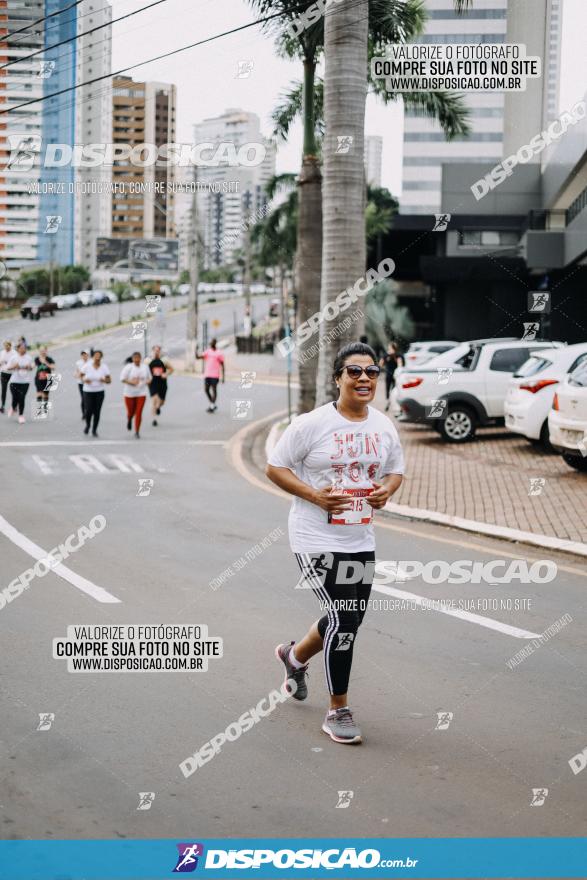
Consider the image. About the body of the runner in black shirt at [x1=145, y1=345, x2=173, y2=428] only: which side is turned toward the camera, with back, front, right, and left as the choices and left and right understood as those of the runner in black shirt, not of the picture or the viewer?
front

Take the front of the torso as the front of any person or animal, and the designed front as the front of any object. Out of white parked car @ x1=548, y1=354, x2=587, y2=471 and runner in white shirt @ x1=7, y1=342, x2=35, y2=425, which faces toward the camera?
the runner in white shirt

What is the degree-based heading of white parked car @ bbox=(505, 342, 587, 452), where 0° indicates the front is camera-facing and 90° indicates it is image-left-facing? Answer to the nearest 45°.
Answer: approximately 225°

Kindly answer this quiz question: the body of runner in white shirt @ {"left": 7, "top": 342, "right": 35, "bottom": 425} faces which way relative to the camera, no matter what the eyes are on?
toward the camera

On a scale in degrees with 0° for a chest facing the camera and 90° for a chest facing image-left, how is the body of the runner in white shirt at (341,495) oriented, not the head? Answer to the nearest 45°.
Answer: approximately 315°

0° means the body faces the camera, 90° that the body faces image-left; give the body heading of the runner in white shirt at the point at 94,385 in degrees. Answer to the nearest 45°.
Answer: approximately 0°

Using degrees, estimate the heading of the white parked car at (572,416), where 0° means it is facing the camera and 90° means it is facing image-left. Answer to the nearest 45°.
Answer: approximately 225°

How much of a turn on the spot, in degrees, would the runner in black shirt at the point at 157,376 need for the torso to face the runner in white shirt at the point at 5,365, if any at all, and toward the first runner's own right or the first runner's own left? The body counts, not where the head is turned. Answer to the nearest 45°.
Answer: approximately 135° to the first runner's own right

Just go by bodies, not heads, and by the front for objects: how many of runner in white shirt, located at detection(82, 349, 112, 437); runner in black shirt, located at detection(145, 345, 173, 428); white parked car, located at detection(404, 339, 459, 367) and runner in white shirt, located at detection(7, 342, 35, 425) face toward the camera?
3

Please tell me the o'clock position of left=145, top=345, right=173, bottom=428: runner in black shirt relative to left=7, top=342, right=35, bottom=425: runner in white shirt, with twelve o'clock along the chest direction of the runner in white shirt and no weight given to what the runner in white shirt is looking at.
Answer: The runner in black shirt is roughly at 9 o'clock from the runner in white shirt.

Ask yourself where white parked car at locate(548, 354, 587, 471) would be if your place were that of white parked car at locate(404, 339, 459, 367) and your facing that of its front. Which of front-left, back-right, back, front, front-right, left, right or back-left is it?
back-right

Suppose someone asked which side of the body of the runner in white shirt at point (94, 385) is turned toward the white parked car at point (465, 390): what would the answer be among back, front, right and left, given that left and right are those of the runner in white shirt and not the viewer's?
left

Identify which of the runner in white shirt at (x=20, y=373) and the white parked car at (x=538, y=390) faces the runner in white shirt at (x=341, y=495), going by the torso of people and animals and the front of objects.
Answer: the runner in white shirt at (x=20, y=373)

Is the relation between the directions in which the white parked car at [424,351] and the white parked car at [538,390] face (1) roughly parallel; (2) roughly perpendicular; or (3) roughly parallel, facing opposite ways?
roughly parallel
